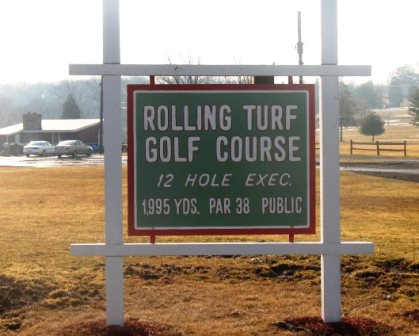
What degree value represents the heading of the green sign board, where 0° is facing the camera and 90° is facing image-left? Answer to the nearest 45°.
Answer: approximately 0°
